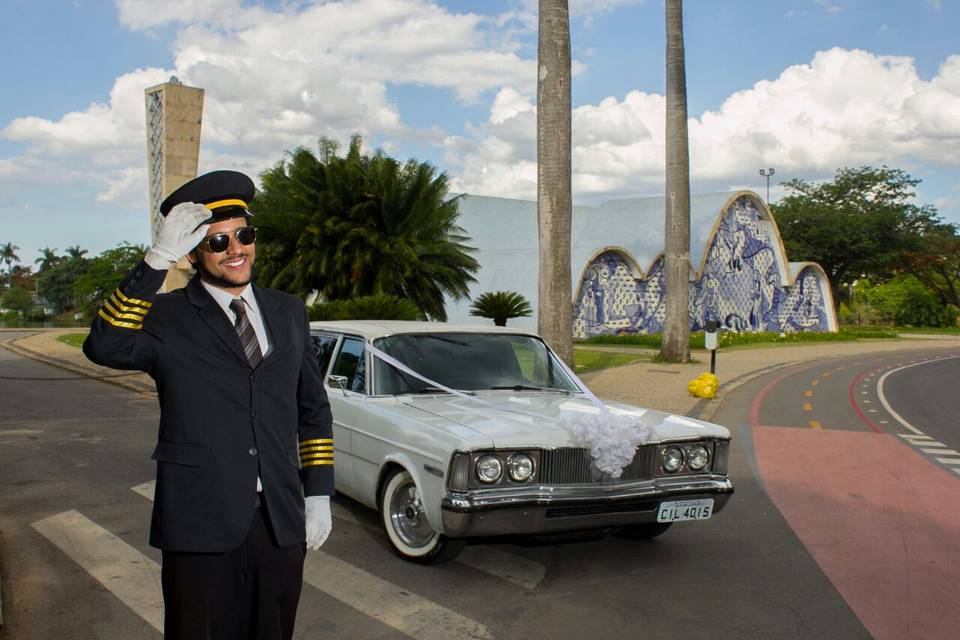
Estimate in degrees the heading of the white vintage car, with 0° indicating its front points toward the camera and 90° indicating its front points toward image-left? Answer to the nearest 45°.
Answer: approximately 315°

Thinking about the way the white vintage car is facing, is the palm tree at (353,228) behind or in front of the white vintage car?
behind

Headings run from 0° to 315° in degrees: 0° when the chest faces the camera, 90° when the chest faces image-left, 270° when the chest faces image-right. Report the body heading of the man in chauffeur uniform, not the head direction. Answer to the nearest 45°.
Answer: approximately 315°

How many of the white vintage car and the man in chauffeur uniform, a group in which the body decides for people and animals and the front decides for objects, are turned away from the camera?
0

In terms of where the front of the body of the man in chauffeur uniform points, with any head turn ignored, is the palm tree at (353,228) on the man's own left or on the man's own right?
on the man's own left

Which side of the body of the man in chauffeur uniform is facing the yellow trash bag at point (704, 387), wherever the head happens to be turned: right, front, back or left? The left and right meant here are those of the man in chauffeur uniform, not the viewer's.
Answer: left

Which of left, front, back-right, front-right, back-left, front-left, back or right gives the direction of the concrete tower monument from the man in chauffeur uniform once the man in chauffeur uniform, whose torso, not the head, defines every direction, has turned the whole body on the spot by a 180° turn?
front-right
